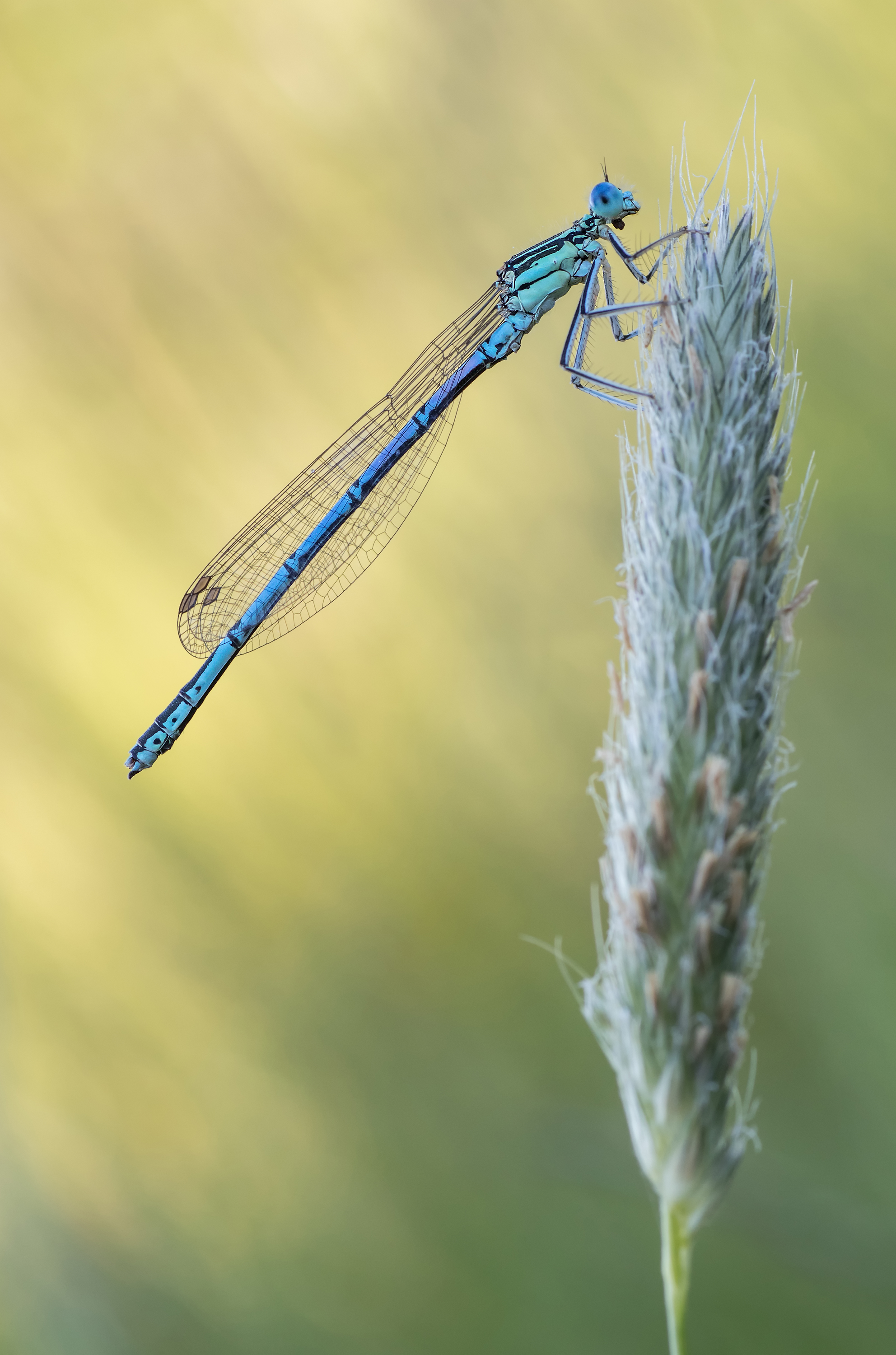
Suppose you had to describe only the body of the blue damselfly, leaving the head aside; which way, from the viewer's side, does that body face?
to the viewer's right
